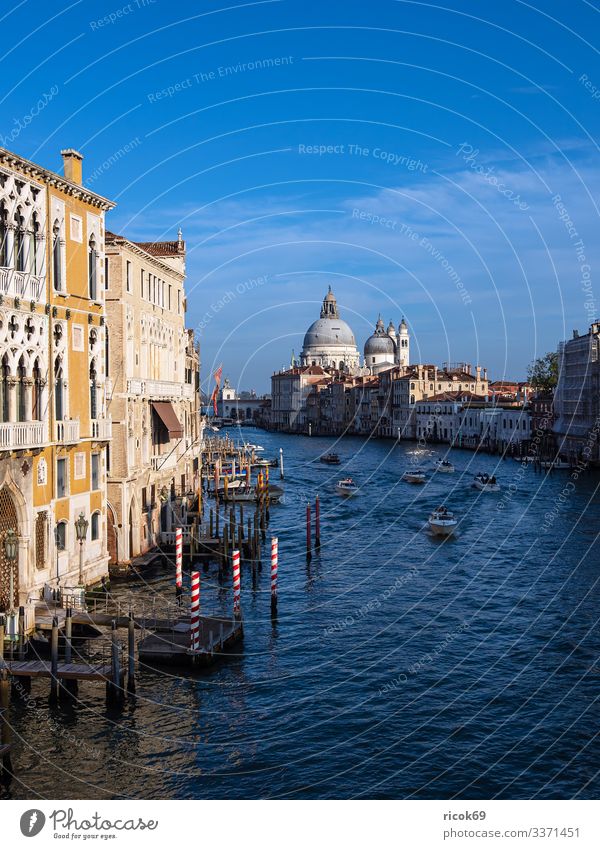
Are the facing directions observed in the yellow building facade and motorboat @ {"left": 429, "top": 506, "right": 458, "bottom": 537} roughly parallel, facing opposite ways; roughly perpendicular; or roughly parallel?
roughly perpendicular

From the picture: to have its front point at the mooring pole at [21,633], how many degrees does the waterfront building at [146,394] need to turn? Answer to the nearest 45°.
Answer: approximately 45° to its right

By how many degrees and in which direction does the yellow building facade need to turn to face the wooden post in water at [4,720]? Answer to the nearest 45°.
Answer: approximately 45° to its right

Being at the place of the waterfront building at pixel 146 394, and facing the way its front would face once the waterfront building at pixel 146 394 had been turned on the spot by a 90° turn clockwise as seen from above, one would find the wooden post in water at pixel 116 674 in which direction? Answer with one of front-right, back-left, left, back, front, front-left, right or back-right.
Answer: front-left

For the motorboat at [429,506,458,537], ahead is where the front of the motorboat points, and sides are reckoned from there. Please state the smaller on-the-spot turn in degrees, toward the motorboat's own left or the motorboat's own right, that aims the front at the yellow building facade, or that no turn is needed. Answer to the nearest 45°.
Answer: approximately 45° to the motorboat's own right

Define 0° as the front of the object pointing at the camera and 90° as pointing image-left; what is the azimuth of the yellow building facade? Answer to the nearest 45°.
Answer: approximately 315°

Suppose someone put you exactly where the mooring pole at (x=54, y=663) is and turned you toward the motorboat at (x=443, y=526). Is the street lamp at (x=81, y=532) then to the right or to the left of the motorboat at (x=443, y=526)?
left

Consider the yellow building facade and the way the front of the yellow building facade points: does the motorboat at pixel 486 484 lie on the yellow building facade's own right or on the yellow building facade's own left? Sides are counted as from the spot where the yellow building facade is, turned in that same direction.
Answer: on the yellow building facade's own left

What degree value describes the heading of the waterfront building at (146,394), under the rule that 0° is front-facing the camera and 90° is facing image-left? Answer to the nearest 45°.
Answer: approximately 315°

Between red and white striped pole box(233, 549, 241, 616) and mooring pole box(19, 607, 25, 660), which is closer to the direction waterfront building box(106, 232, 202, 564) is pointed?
the red and white striped pole

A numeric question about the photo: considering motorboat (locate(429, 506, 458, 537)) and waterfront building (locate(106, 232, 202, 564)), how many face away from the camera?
0
